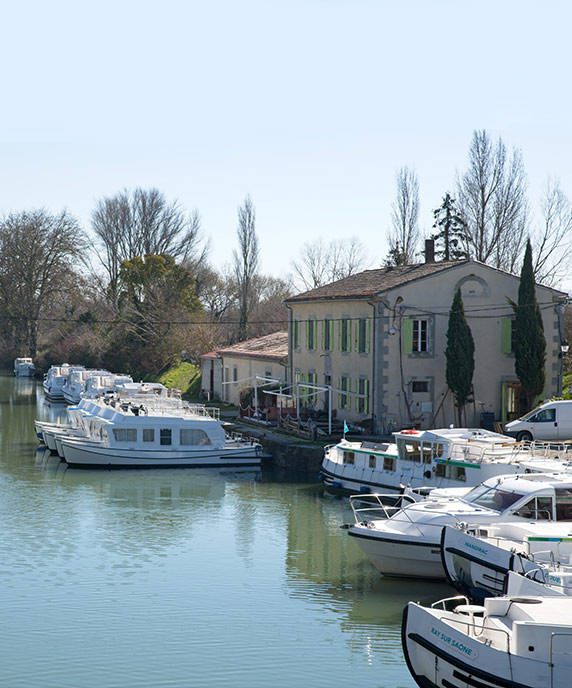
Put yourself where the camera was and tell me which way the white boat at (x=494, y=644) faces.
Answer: facing to the left of the viewer

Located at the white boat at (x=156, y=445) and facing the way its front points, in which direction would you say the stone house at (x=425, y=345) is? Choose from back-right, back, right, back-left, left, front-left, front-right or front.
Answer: back

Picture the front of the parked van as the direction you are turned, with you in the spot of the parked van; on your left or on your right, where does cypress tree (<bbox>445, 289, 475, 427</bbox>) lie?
on your right

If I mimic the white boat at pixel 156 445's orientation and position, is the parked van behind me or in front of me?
behind

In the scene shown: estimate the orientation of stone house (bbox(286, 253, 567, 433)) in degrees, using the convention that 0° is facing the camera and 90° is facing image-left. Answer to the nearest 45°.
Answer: approximately 45°

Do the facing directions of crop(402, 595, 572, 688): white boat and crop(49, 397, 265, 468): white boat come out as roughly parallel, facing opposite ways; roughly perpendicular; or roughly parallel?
roughly parallel

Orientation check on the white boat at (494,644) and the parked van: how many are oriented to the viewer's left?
2

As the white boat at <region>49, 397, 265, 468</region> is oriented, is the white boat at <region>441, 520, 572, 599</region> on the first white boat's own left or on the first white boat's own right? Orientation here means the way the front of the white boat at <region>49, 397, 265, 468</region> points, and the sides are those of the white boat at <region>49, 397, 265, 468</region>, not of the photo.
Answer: on the first white boat's own left

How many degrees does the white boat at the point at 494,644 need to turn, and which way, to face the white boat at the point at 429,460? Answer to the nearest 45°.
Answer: approximately 90° to its right

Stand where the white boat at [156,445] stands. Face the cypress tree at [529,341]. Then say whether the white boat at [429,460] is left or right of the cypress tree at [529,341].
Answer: right

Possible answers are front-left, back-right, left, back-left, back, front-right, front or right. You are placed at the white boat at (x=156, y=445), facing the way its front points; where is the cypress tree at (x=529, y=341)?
back

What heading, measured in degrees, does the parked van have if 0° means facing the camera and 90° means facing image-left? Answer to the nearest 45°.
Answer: approximately 90°
